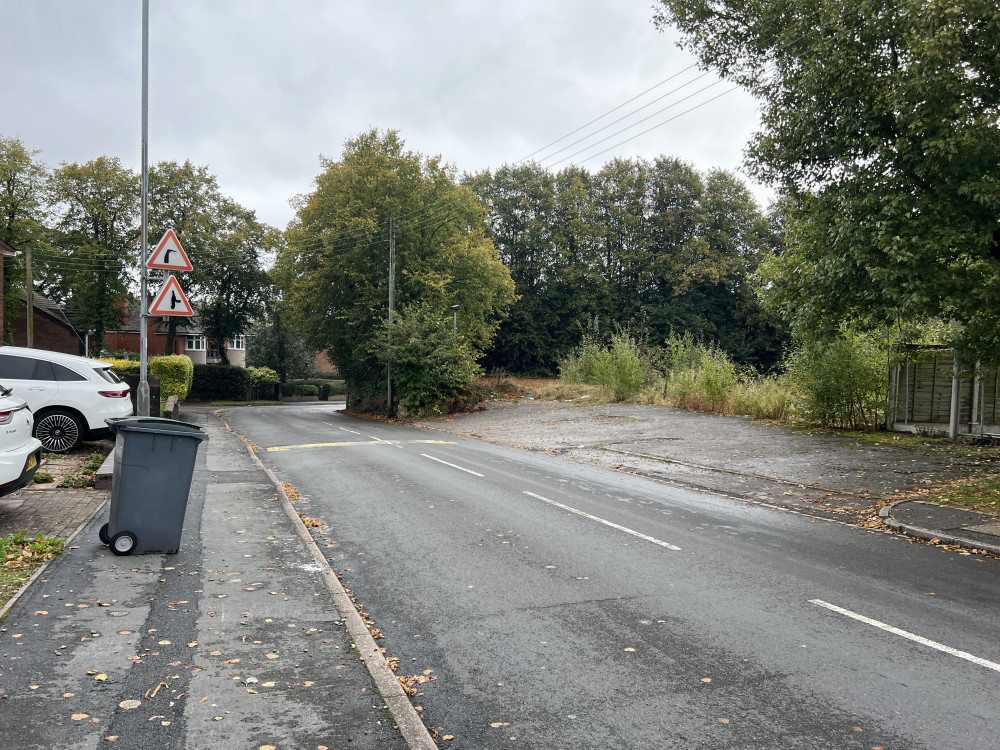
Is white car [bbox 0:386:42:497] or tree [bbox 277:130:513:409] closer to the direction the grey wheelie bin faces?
the tree

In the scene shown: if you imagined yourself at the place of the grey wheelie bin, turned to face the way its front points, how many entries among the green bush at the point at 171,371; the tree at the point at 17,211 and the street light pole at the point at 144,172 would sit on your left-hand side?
3

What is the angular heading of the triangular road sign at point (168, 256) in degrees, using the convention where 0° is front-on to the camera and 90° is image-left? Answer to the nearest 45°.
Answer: approximately 0°

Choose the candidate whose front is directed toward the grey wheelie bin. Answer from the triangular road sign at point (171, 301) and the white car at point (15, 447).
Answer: the triangular road sign

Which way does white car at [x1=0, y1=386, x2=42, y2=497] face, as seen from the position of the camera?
facing away from the viewer and to the left of the viewer

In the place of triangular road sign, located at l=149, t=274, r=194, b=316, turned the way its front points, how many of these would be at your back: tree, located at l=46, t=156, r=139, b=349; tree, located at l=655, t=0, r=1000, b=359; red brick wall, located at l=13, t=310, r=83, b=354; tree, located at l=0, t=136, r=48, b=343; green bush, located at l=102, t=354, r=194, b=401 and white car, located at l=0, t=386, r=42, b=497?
4

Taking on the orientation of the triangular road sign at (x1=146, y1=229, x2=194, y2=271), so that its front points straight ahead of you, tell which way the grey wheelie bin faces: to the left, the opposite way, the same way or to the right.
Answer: to the left

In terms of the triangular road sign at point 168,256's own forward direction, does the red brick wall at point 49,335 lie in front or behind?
behind

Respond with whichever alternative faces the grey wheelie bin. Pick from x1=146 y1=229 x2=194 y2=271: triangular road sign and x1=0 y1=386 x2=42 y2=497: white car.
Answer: the triangular road sign

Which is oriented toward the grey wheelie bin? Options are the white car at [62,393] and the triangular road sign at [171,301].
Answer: the triangular road sign

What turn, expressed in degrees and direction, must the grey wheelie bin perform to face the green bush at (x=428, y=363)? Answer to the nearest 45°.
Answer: approximately 45° to its left

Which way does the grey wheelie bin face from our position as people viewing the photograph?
facing to the right of the viewer
